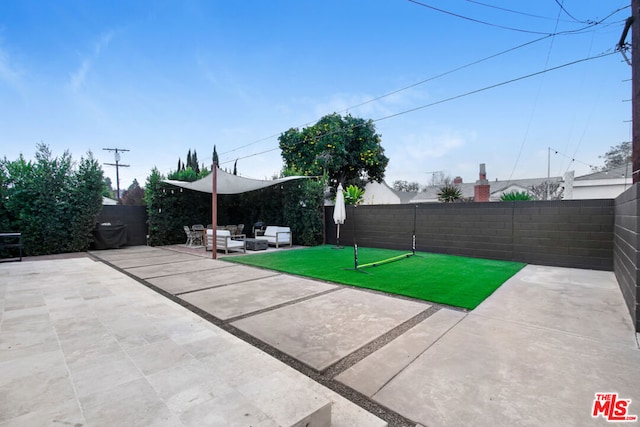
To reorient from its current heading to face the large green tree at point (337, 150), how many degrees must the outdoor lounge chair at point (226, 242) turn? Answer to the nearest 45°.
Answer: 0° — it already faces it

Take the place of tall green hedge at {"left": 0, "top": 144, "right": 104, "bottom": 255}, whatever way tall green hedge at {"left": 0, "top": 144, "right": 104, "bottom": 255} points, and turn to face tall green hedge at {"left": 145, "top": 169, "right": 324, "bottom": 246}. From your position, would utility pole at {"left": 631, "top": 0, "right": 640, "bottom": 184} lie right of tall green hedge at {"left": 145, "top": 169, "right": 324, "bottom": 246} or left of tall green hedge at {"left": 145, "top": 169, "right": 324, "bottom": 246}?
right

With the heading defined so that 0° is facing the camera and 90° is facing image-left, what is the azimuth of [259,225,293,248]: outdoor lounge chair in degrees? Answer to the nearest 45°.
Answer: approximately 45°

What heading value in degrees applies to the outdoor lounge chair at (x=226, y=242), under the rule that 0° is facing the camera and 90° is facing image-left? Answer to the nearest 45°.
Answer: approximately 225°

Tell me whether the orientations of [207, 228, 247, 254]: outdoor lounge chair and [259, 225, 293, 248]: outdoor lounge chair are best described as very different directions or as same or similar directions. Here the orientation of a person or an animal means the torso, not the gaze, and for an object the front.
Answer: very different directions

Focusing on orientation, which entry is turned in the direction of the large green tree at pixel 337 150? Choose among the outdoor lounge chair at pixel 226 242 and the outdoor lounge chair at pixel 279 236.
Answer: the outdoor lounge chair at pixel 226 242

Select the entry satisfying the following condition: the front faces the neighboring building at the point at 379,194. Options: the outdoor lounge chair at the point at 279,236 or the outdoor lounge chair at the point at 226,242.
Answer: the outdoor lounge chair at the point at 226,242

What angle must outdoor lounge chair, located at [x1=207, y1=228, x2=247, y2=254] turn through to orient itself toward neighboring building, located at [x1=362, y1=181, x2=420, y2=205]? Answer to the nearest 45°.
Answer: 0° — it already faces it

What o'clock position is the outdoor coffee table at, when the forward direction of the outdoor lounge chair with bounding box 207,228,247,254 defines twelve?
The outdoor coffee table is roughly at 1 o'clock from the outdoor lounge chair.

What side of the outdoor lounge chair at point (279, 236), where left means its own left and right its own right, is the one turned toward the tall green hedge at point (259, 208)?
right
